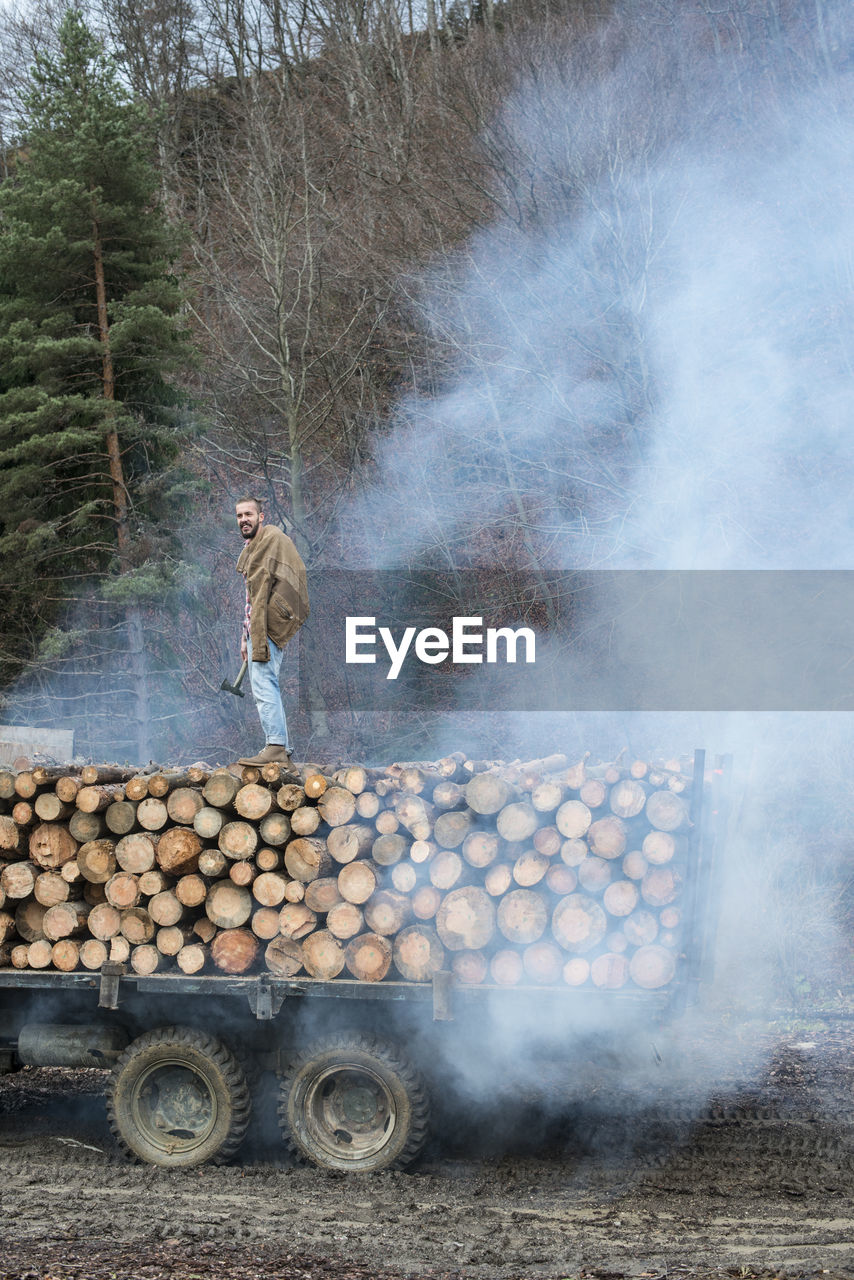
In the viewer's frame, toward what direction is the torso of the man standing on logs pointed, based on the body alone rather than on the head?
to the viewer's left

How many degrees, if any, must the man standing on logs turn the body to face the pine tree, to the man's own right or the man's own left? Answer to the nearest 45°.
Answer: approximately 90° to the man's own right

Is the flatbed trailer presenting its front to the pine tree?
no

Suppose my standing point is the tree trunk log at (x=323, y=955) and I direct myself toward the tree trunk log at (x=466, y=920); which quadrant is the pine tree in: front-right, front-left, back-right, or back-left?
back-left

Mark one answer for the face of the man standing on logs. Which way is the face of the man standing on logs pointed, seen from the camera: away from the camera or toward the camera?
toward the camera
